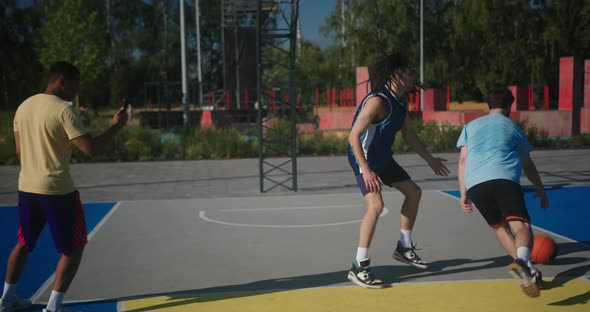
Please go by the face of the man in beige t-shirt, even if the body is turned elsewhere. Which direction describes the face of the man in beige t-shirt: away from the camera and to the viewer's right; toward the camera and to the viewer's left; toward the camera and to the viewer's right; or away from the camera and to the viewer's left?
away from the camera and to the viewer's right

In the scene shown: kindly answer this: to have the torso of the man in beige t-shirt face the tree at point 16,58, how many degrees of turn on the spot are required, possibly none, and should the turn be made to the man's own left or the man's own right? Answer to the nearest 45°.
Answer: approximately 45° to the man's own left

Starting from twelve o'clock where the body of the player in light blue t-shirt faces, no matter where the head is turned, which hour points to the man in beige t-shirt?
The man in beige t-shirt is roughly at 8 o'clock from the player in light blue t-shirt.

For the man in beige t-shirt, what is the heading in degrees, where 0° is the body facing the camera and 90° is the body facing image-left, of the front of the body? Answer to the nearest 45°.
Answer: approximately 225°

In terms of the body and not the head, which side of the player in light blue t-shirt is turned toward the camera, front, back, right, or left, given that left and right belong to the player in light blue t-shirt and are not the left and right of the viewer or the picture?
back

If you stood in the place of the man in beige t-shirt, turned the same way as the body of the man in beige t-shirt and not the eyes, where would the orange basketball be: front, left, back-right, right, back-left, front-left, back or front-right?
front-right

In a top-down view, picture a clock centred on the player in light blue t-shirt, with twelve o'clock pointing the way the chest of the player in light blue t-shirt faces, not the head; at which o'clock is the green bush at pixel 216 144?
The green bush is roughly at 11 o'clock from the player in light blue t-shirt.

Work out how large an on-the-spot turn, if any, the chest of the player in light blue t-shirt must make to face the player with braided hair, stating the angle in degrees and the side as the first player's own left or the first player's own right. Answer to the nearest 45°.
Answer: approximately 90° to the first player's own left

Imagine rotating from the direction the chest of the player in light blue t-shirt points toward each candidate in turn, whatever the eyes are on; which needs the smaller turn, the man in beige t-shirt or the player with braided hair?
the player with braided hair
